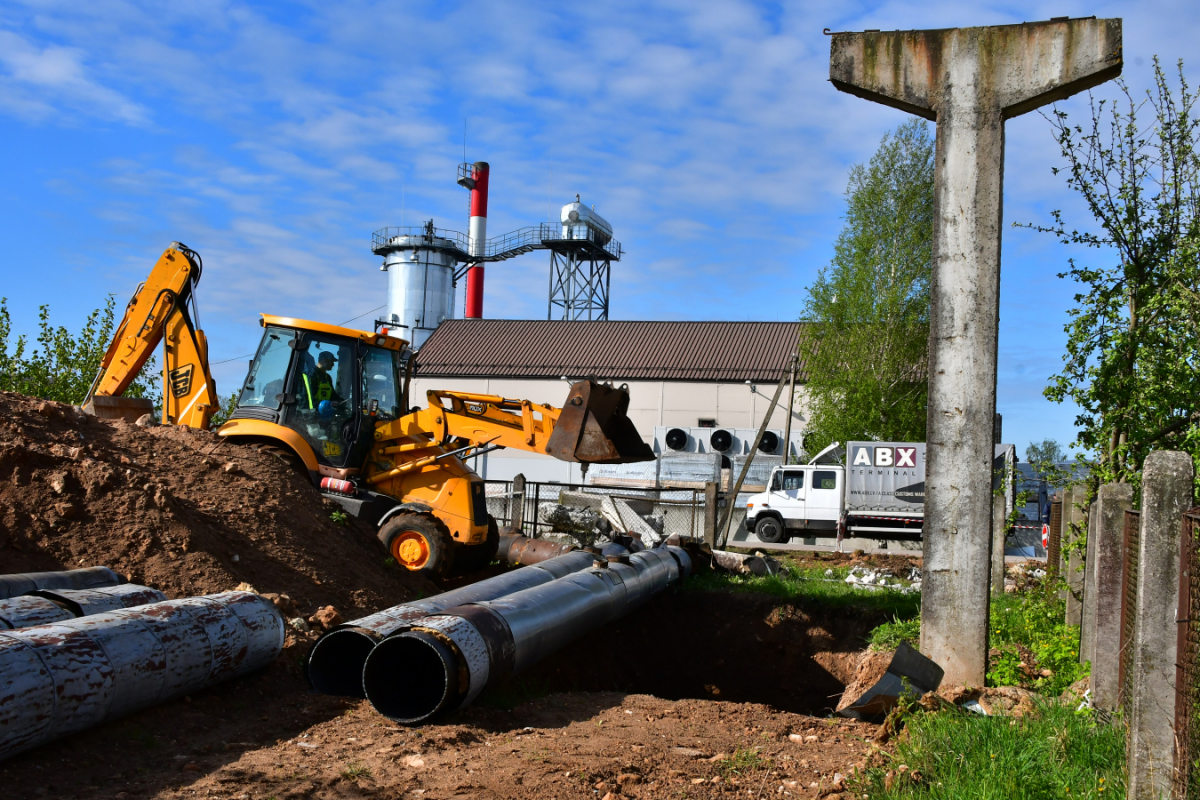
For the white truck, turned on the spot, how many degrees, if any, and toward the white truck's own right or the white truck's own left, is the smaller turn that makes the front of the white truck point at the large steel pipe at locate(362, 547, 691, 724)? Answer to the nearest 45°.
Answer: approximately 90° to the white truck's own left

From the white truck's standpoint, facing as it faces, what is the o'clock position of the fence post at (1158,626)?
The fence post is roughly at 9 o'clock from the white truck.

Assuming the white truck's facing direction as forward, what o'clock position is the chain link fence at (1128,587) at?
The chain link fence is roughly at 9 o'clock from the white truck.

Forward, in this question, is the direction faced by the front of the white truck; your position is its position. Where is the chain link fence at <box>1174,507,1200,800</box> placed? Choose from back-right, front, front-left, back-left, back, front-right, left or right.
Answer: left

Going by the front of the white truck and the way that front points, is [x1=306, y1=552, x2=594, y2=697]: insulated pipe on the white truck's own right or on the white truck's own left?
on the white truck's own left

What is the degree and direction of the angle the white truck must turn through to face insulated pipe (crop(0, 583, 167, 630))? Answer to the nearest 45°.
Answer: approximately 90° to its left

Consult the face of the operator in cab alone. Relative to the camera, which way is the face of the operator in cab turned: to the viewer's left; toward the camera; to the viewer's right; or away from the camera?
to the viewer's right

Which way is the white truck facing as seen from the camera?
to the viewer's left

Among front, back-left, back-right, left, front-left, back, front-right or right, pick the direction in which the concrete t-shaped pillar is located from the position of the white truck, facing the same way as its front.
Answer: left

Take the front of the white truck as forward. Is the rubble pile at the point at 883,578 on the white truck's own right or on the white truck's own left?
on the white truck's own left

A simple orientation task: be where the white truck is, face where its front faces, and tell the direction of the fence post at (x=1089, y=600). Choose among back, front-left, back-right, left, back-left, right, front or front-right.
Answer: left

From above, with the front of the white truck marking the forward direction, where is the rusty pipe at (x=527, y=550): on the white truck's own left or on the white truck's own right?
on the white truck's own left
